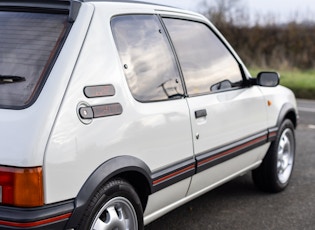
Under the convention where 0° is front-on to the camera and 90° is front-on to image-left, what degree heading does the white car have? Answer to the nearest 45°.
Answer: approximately 225°
